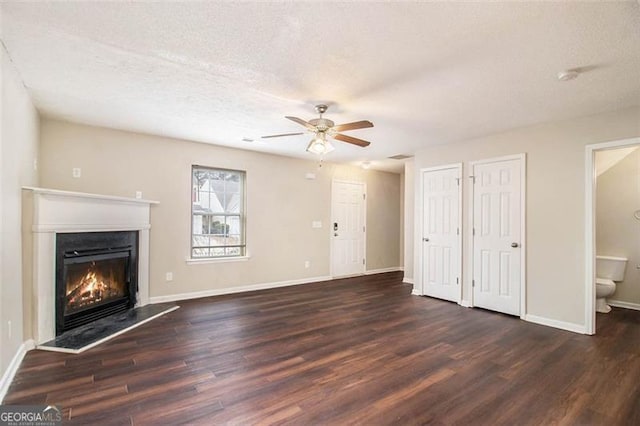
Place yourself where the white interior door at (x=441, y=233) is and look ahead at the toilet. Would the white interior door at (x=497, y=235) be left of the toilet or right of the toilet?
right

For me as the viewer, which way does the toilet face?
facing the viewer and to the left of the viewer

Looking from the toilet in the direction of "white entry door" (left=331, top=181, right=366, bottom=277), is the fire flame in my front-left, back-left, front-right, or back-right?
front-left

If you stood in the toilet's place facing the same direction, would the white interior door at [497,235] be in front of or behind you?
in front

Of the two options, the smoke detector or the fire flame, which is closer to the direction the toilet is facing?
the fire flame

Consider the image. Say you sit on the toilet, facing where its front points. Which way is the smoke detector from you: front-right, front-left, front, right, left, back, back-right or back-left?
front-left

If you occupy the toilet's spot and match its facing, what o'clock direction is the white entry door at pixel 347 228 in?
The white entry door is roughly at 1 o'clock from the toilet.

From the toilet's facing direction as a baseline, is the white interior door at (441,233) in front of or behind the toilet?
in front

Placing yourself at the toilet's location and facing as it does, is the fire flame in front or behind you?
in front
